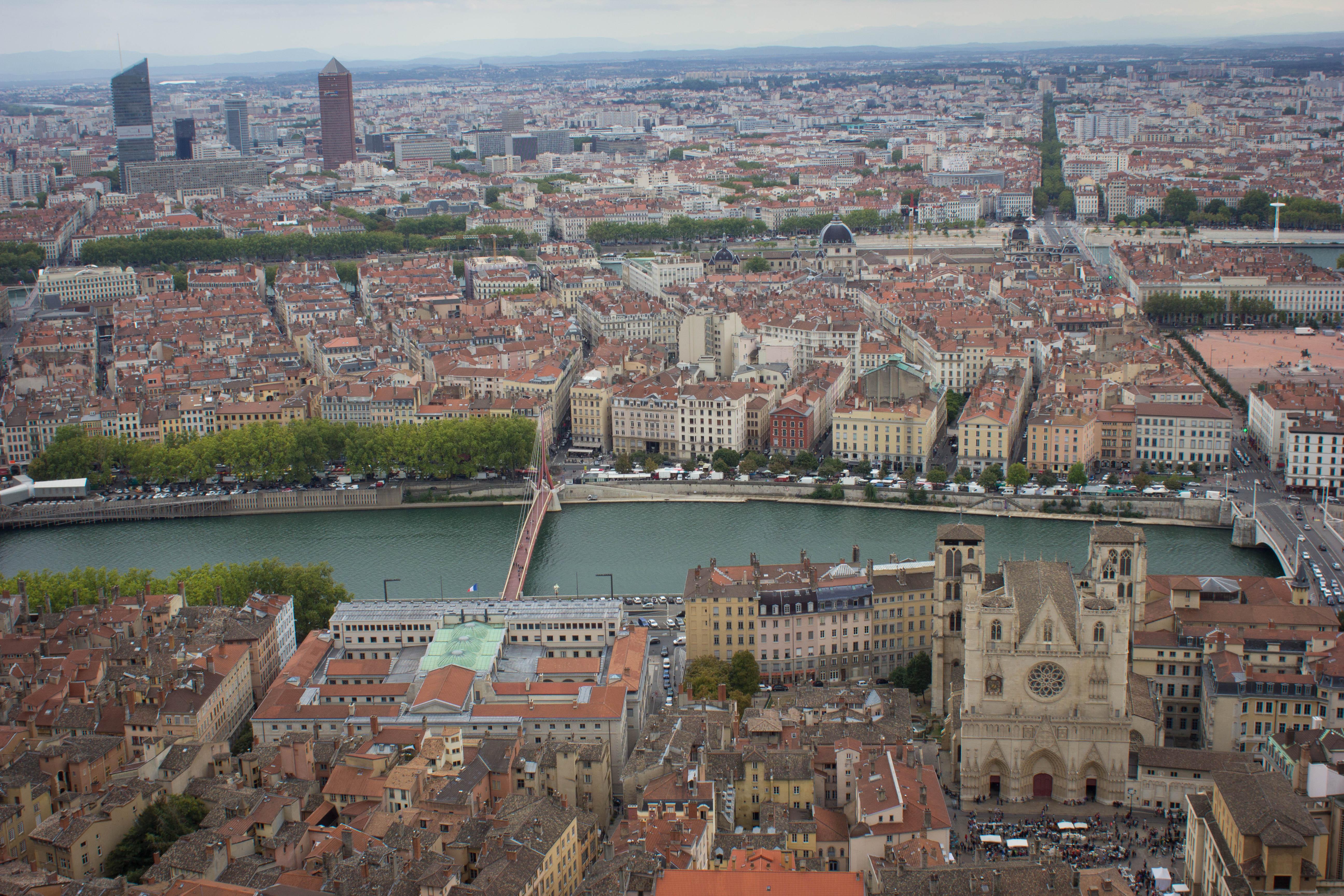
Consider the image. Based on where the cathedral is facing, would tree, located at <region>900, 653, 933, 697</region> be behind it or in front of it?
behind

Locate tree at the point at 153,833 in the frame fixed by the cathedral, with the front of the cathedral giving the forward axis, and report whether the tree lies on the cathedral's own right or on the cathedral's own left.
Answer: on the cathedral's own right

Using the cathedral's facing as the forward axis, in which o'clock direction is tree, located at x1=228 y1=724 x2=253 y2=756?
The tree is roughly at 3 o'clock from the cathedral.

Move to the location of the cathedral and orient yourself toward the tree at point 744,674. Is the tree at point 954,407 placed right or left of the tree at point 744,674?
right

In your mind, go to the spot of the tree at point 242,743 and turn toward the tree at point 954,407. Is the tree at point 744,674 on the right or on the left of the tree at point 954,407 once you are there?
right

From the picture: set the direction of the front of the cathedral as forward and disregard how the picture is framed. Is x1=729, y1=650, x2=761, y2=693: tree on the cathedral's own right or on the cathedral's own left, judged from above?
on the cathedral's own right

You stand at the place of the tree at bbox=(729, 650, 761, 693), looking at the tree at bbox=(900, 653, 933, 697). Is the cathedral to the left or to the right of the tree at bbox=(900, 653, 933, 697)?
right

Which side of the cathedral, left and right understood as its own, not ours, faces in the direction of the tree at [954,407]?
back

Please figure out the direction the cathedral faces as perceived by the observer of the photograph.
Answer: facing the viewer
